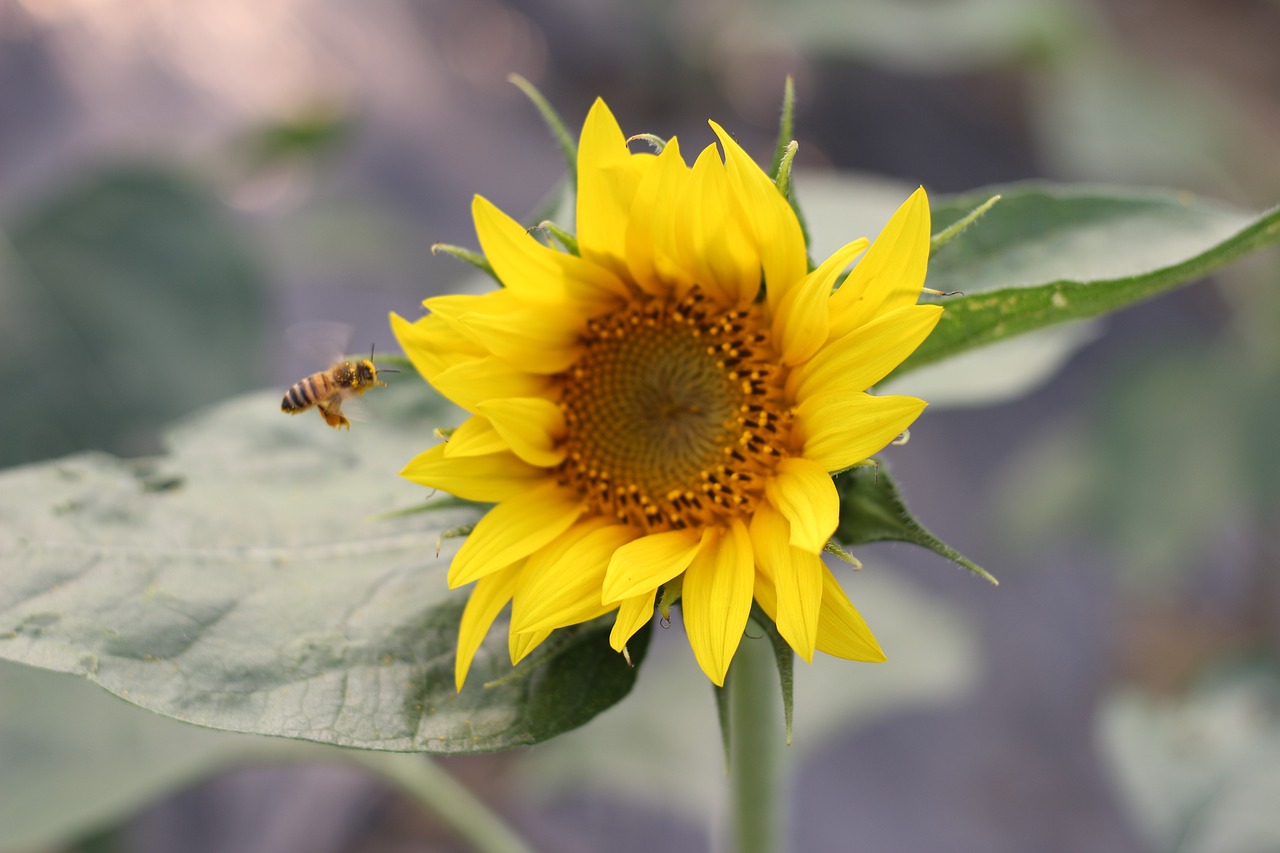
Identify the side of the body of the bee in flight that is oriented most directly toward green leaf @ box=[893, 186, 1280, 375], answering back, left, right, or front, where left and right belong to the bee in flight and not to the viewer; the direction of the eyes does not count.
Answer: front

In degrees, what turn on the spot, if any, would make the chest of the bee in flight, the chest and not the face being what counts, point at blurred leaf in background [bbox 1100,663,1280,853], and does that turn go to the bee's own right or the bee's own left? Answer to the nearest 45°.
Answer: approximately 45° to the bee's own left

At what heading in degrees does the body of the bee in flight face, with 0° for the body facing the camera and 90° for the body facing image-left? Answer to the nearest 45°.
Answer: approximately 270°

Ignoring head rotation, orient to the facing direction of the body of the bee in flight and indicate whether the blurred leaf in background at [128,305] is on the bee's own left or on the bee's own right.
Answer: on the bee's own left
